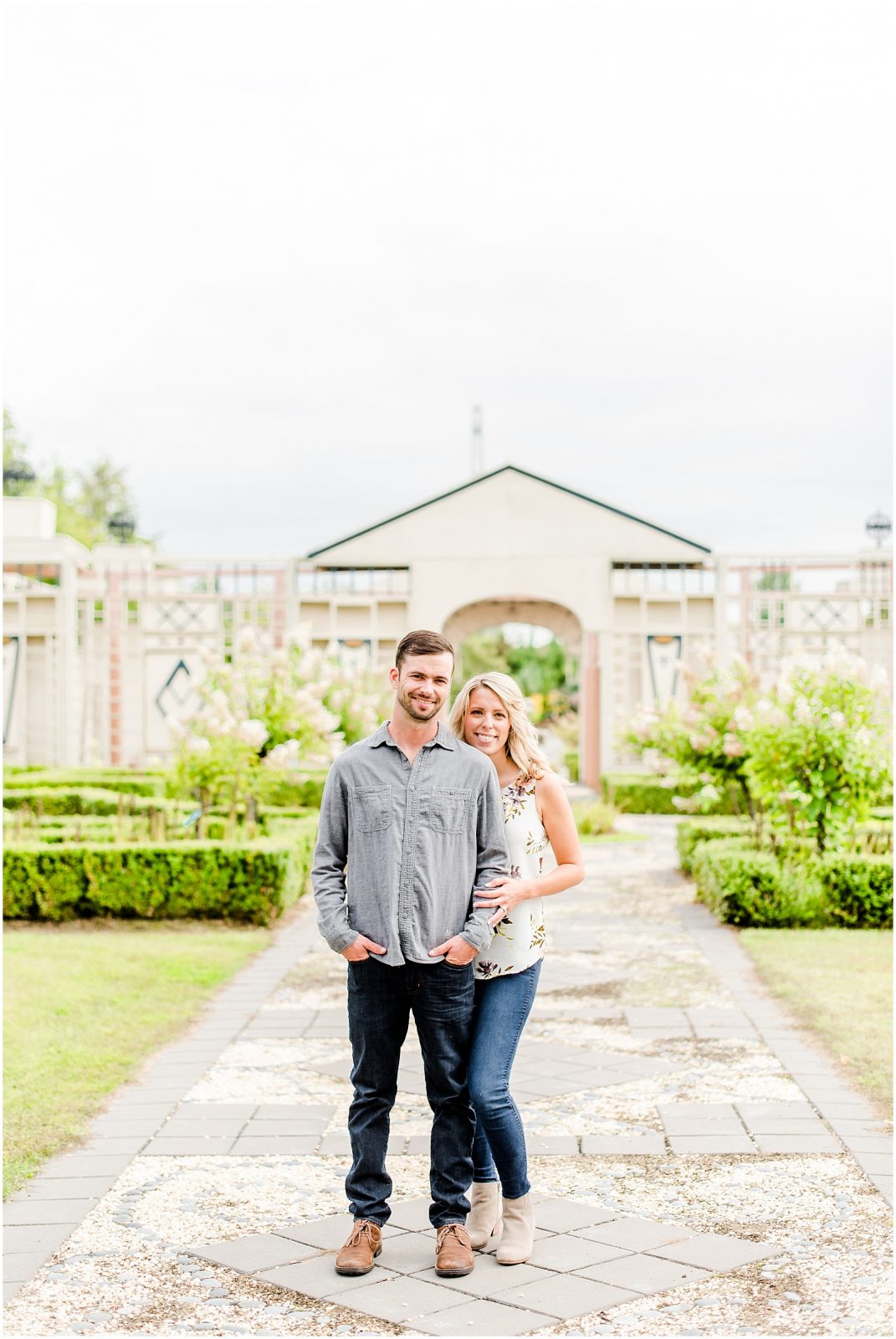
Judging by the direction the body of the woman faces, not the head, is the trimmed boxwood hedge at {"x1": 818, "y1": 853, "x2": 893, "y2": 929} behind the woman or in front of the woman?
behind

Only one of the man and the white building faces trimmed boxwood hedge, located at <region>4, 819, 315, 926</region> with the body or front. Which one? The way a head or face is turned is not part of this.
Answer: the white building

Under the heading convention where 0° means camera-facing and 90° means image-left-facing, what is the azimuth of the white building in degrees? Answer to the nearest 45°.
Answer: approximately 0°

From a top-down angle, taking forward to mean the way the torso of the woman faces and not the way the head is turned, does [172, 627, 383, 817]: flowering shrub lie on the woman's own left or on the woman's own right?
on the woman's own right

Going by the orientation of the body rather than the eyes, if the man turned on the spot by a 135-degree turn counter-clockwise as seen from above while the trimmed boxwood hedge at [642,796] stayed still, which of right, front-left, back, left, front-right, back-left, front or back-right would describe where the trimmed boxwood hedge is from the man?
front-left

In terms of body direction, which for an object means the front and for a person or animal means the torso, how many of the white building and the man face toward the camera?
2
